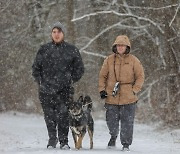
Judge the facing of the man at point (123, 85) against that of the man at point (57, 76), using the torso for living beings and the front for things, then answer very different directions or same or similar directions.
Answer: same or similar directions

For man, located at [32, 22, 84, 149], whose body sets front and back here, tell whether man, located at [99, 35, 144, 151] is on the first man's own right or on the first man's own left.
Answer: on the first man's own left

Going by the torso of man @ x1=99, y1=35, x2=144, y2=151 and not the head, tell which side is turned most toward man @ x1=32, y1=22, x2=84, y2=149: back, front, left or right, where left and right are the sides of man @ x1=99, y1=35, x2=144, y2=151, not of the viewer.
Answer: right

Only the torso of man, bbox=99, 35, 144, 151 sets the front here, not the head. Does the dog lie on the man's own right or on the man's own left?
on the man's own right

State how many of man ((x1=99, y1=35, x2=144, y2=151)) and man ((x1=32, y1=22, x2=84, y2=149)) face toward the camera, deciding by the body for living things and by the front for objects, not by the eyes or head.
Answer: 2

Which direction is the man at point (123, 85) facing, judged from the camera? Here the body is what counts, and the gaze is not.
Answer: toward the camera

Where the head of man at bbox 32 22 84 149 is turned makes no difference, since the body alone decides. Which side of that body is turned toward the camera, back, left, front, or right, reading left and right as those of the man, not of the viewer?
front

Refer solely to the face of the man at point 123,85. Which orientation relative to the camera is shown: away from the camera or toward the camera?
toward the camera
